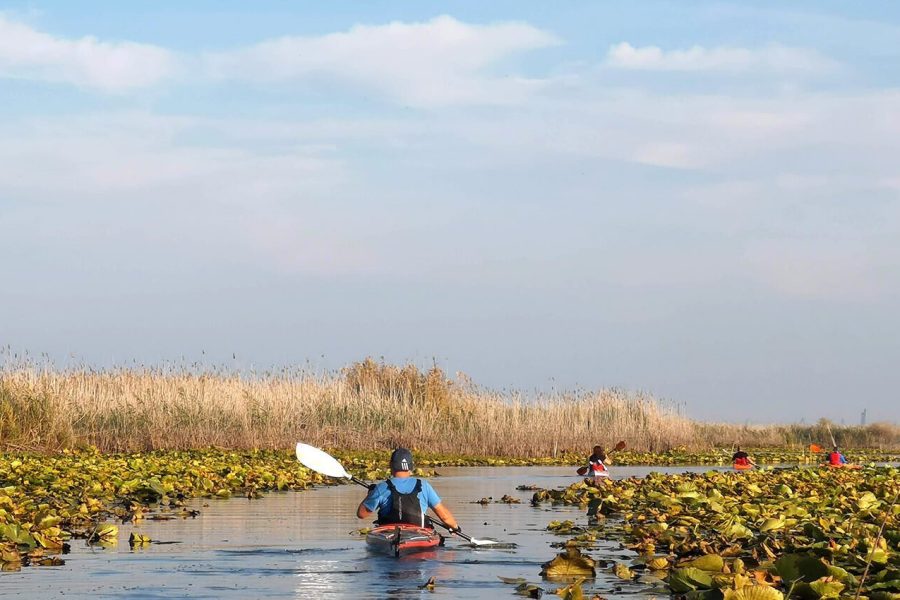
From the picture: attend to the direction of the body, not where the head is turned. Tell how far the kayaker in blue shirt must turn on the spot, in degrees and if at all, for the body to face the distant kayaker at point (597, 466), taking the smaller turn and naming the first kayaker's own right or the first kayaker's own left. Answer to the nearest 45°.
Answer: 0° — they already face them

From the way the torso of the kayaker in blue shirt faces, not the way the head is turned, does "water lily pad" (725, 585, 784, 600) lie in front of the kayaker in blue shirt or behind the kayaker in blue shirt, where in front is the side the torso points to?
behind

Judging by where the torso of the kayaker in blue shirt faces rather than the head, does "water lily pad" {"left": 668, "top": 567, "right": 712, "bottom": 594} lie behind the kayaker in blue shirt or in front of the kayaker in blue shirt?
behind

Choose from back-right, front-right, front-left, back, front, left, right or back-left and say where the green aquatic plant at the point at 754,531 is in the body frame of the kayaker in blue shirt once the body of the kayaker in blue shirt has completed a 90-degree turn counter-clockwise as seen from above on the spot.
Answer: back

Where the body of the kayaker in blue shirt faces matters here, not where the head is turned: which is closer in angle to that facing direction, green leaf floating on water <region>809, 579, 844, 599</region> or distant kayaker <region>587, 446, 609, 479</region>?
the distant kayaker

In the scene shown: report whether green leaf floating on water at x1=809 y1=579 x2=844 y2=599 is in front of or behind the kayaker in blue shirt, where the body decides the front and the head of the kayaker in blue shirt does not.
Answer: behind

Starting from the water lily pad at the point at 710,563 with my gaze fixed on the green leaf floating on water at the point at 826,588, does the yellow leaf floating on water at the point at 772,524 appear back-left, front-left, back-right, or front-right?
back-left

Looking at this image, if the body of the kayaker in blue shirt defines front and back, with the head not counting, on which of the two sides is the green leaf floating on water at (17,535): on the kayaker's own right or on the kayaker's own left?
on the kayaker's own left

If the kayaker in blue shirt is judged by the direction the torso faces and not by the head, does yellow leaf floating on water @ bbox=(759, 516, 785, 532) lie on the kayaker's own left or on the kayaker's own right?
on the kayaker's own right

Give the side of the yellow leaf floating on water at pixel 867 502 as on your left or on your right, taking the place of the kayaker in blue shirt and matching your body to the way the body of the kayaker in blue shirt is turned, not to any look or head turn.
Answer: on your right

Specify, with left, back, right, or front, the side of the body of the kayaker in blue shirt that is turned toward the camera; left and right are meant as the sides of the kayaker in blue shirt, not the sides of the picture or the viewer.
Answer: back

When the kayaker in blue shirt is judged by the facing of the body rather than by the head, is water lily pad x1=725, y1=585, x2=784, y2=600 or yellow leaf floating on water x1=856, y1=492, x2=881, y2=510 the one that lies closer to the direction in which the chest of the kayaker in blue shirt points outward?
the yellow leaf floating on water

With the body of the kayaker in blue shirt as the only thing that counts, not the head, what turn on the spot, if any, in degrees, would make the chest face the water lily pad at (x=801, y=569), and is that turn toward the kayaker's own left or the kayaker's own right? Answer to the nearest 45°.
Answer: approximately 135° to the kayaker's own right
